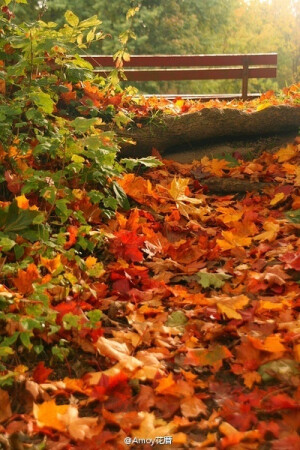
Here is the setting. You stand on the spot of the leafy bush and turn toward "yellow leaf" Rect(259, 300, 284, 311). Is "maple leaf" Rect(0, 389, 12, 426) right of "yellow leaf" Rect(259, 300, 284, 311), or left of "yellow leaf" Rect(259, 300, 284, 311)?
right

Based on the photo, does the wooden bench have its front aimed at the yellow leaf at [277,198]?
no
